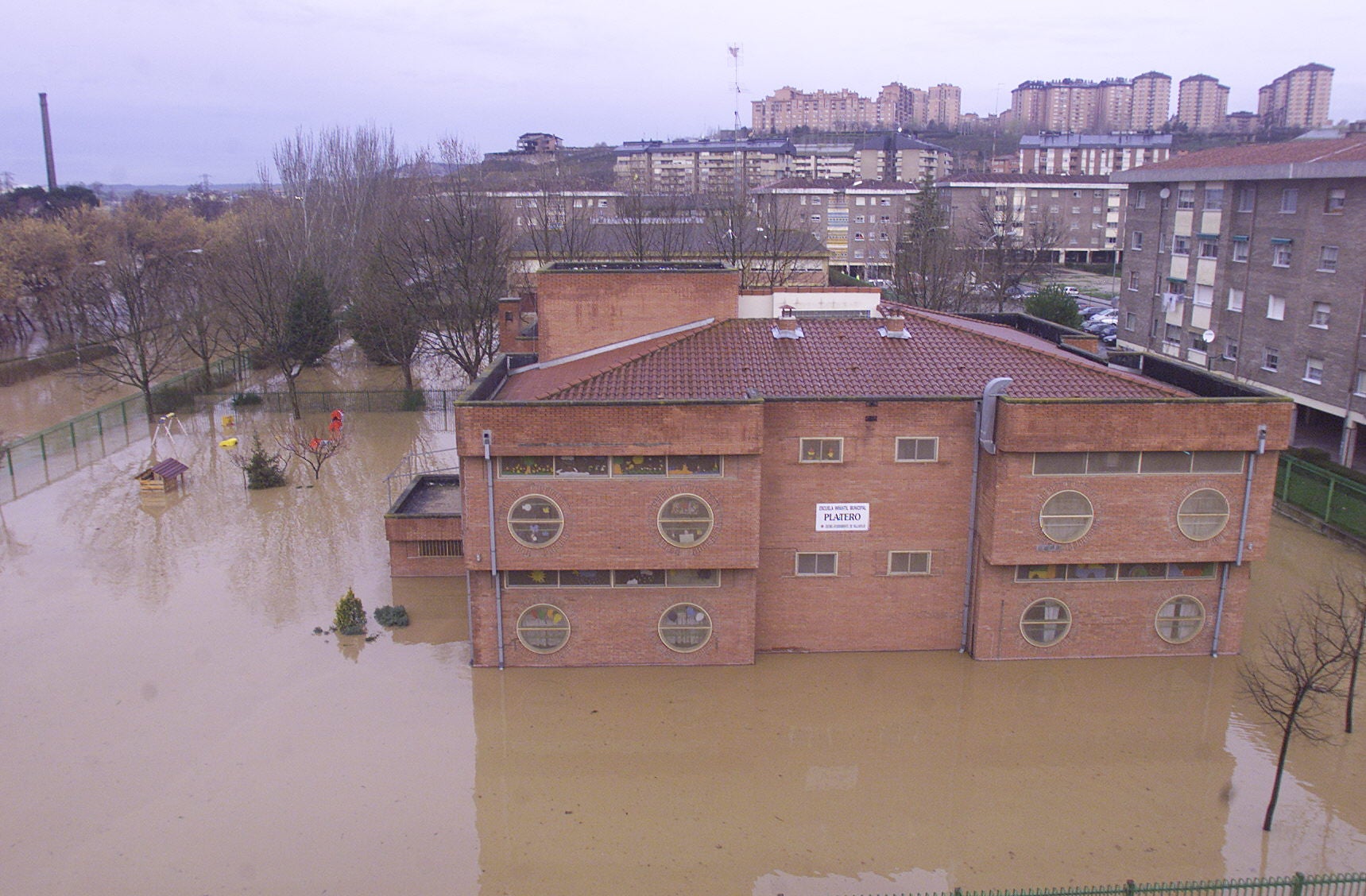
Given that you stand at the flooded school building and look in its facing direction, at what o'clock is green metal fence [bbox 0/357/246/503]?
The green metal fence is roughly at 4 o'clock from the flooded school building.

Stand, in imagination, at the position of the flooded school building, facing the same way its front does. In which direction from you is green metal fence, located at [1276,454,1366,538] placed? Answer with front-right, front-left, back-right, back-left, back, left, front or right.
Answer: back-left

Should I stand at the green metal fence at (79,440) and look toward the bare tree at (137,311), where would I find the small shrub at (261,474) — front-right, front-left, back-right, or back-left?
back-right

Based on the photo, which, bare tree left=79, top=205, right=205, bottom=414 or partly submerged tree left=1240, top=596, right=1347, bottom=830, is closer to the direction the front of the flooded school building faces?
the partly submerged tree

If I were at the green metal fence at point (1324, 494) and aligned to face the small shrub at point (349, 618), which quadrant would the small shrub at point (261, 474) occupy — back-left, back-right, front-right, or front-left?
front-right

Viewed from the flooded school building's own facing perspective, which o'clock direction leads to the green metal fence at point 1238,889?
The green metal fence is roughly at 11 o'clock from the flooded school building.

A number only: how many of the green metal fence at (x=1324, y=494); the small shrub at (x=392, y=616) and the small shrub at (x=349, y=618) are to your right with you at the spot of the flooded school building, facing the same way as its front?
2

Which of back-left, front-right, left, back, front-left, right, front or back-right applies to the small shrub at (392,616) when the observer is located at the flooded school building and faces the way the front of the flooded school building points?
right

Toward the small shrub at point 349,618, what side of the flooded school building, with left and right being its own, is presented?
right

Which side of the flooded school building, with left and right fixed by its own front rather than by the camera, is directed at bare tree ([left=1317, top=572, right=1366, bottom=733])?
left

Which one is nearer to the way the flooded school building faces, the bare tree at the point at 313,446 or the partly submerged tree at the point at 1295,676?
the partly submerged tree

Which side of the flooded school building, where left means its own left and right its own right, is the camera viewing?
front

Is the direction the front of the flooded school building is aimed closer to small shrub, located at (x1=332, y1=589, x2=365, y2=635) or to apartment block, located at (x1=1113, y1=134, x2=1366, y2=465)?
the small shrub

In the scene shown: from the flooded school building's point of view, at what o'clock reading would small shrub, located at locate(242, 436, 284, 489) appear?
The small shrub is roughly at 4 o'clock from the flooded school building.

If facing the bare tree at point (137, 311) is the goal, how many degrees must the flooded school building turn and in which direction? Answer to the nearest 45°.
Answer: approximately 135° to its right
